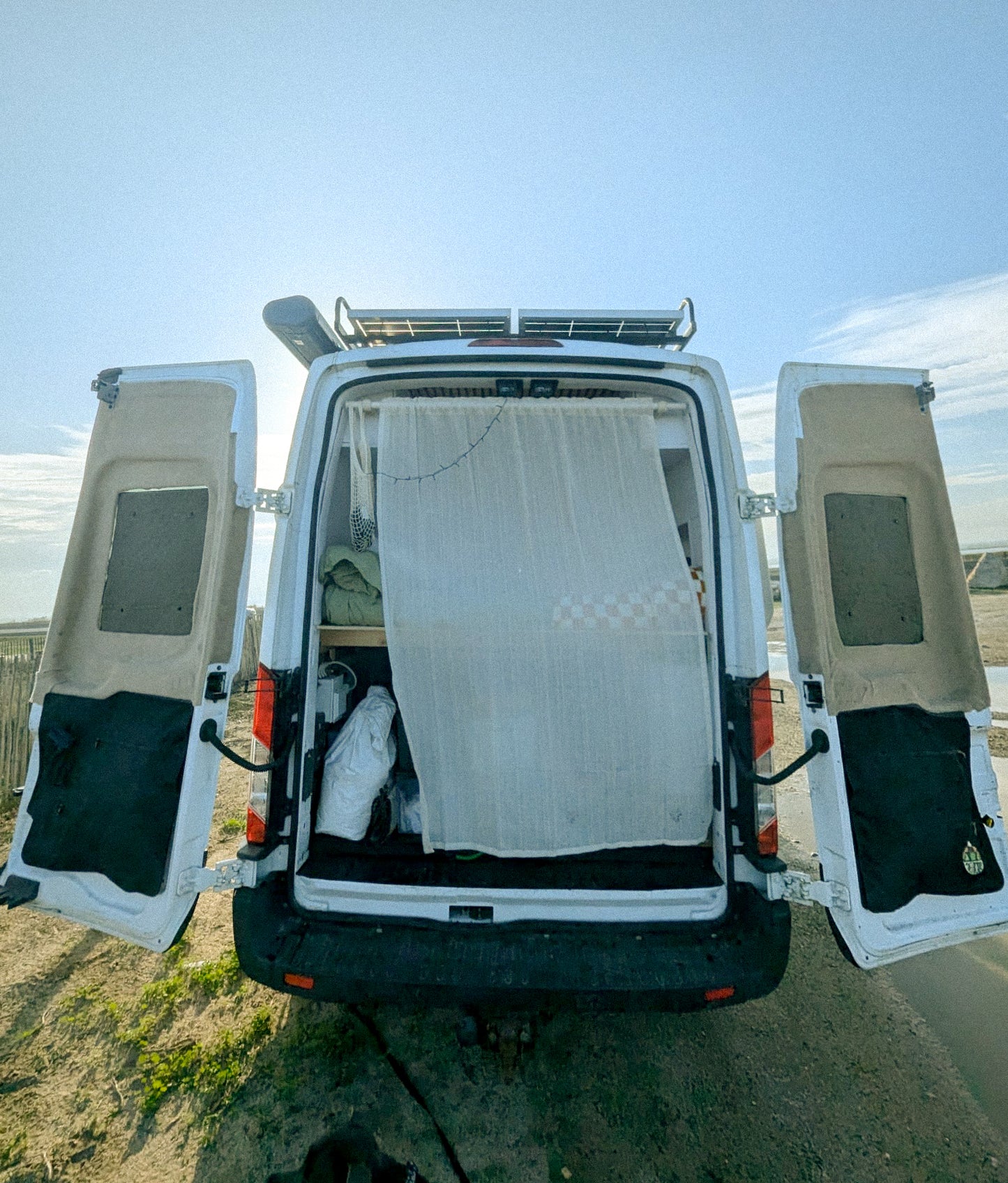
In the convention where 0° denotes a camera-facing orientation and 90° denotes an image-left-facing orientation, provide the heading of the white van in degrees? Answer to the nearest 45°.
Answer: approximately 180°

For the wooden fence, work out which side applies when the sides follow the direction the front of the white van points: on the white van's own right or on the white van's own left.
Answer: on the white van's own left
